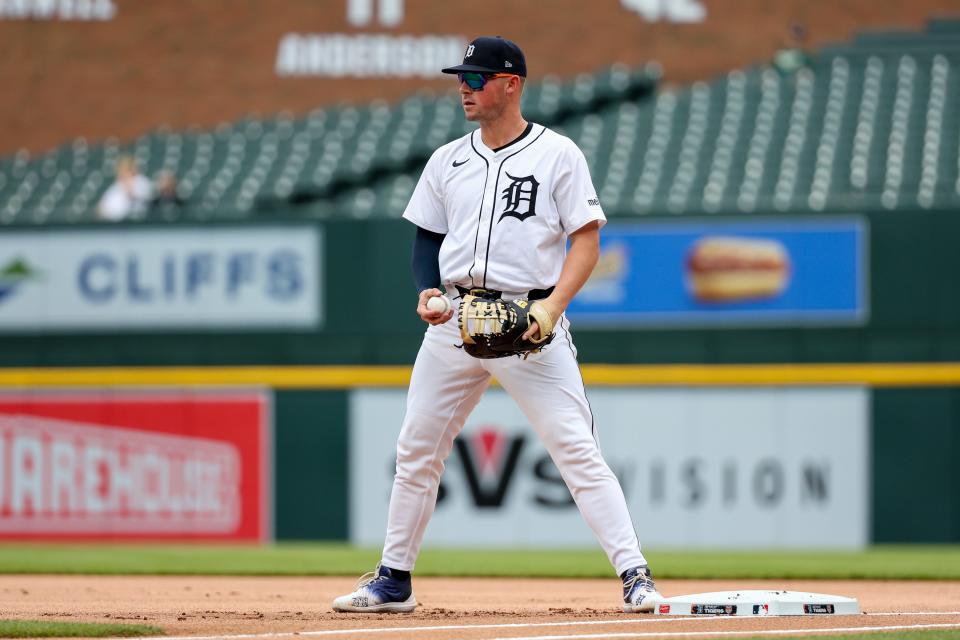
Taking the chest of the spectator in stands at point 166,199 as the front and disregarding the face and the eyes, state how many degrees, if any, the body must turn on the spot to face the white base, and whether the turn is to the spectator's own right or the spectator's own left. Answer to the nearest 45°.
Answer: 0° — they already face it

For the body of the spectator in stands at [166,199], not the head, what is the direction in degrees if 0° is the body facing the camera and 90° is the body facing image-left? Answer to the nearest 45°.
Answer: approximately 0°

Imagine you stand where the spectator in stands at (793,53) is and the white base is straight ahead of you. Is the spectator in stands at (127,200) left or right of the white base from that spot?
right

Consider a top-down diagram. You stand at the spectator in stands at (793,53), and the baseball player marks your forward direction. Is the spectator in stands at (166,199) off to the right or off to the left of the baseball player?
right

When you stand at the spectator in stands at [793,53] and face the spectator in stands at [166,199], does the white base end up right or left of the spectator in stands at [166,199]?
left

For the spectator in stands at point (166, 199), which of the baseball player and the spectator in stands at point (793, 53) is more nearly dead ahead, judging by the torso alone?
the baseball player

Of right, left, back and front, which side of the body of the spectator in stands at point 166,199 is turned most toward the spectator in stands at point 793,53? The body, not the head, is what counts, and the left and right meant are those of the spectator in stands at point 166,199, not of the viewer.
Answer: left

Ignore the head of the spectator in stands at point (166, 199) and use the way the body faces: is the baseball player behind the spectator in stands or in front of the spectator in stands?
in front
